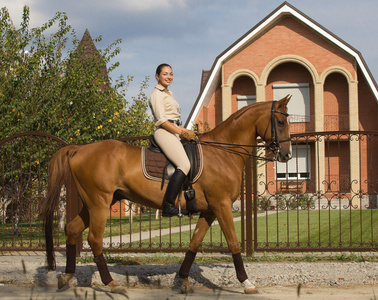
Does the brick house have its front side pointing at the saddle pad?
yes

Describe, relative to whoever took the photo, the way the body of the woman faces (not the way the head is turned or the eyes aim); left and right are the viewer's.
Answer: facing to the right of the viewer

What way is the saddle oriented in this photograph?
to the viewer's right

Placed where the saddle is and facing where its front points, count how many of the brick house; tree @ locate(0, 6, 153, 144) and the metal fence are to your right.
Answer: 0

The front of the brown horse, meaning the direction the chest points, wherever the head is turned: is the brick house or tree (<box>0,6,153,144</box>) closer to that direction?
the brick house

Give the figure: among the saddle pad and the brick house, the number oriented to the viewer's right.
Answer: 1

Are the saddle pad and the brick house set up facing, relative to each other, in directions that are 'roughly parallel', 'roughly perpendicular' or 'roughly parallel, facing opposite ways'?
roughly perpendicular

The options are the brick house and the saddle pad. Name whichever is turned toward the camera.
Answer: the brick house

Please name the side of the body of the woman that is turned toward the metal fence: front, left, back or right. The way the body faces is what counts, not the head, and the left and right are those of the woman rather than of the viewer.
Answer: left

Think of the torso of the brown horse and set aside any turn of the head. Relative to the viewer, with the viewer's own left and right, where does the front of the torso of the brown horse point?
facing to the right of the viewer

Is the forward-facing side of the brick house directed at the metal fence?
yes

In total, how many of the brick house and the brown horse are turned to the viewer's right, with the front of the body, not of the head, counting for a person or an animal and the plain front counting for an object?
1

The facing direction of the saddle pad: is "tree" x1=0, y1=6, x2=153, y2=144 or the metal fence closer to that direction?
the metal fence

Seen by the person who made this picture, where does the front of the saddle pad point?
facing to the right of the viewer

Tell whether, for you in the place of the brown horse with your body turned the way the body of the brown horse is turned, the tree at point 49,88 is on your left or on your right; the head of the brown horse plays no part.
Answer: on your left

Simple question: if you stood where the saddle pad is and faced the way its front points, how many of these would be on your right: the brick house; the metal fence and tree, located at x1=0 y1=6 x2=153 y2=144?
0
